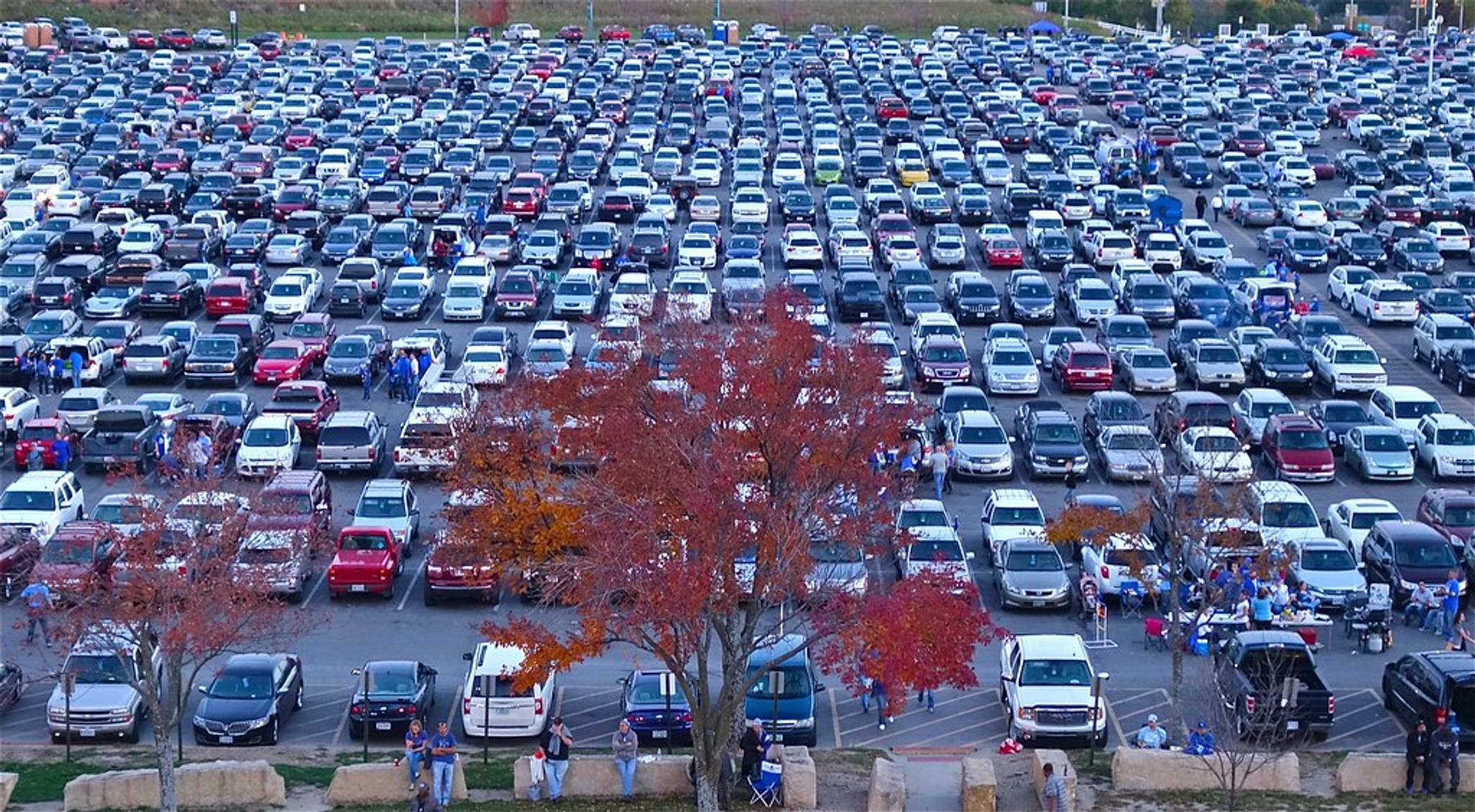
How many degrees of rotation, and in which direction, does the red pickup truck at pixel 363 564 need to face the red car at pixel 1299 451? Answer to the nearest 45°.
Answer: approximately 90° to its right

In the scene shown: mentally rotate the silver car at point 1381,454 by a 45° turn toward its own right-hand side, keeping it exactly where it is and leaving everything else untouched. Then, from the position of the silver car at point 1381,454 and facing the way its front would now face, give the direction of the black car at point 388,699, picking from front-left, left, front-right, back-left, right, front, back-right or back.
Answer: front

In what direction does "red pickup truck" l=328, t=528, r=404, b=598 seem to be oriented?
away from the camera

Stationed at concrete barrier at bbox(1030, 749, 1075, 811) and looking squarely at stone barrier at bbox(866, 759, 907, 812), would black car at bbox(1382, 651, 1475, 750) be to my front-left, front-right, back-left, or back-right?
back-right

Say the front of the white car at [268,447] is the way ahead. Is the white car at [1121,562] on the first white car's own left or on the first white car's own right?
on the first white car's own left

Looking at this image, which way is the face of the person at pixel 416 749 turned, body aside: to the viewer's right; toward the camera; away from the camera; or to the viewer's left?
toward the camera

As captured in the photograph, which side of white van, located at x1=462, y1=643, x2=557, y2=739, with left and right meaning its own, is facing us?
back

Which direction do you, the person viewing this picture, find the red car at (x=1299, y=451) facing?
facing the viewer

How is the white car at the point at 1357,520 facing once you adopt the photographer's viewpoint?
facing the viewer and to the right of the viewer

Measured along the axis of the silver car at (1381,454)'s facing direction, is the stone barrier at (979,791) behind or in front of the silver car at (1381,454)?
in front

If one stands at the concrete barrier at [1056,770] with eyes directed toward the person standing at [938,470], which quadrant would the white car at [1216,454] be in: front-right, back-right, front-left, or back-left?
front-right

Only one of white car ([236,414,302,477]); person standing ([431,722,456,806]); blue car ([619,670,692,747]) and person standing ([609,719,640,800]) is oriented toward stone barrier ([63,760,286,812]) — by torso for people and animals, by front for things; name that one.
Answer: the white car

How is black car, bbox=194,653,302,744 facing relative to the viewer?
toward the camera

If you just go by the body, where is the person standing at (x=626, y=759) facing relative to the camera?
toward the camera

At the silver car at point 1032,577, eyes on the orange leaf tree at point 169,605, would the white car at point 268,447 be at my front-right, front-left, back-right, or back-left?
front-right

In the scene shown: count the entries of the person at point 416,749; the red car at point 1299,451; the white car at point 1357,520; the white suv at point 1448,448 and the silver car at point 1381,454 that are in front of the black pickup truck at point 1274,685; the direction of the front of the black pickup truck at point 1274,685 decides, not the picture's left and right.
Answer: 4

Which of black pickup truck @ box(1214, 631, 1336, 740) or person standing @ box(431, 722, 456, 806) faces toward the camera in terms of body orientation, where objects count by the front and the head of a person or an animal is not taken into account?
the person standing

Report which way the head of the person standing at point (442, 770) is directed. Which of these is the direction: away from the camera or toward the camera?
toward the camera

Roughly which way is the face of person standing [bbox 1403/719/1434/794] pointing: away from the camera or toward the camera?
toward the camera
